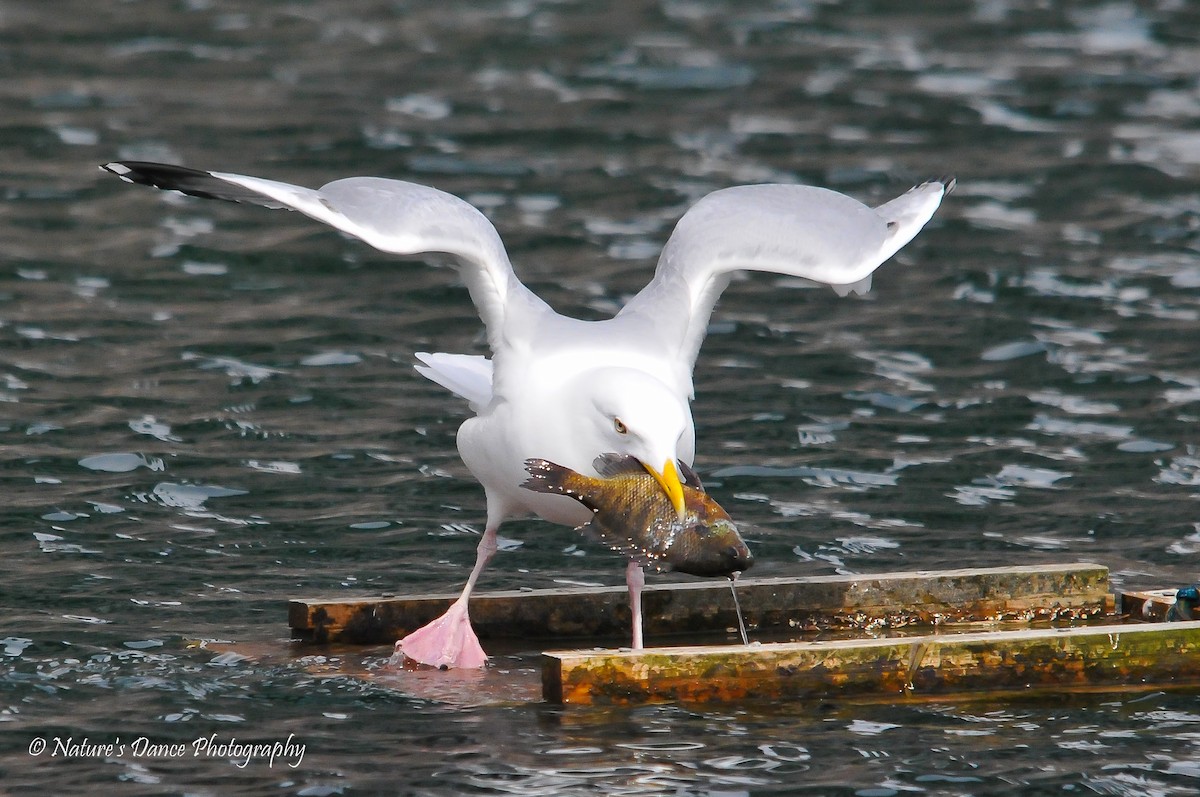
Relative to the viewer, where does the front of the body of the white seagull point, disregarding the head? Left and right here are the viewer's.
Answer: facing the viewer and to the right of the viewer
